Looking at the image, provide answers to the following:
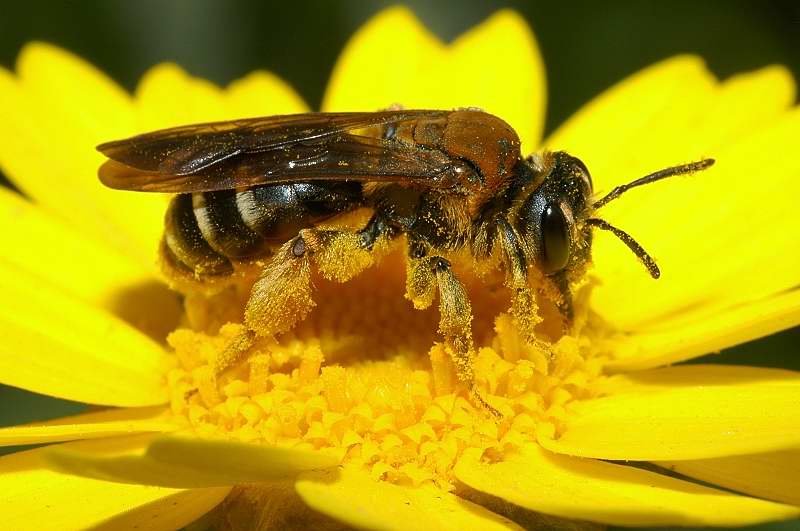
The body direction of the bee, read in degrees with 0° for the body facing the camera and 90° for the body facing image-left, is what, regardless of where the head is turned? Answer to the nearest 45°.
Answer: approximately 270°

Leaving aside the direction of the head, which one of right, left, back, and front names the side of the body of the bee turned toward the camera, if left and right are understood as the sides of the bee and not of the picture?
right
